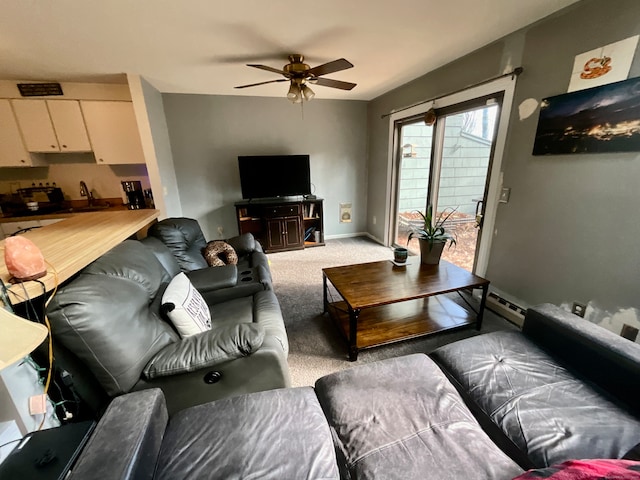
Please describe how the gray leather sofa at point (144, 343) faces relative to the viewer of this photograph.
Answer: facing to the right of the viewer

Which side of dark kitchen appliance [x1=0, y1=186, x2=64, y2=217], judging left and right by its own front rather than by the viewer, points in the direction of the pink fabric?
front

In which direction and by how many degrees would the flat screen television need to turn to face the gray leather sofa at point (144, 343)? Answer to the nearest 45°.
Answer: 0° — it already faces it

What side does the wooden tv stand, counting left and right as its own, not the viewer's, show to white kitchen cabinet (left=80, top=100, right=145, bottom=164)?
right

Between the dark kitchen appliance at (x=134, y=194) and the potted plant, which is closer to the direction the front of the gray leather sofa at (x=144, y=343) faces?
the potted plant

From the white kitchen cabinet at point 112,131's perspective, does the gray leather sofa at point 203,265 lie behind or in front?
in front

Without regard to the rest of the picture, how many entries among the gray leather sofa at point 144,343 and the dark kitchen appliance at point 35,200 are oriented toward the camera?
1

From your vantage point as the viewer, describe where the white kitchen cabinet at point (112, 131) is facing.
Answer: facing the viewer

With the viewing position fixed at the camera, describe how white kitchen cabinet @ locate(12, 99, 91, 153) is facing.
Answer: facing the viewer

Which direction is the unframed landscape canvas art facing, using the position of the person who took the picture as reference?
facing the viewer and to the left of the viewer

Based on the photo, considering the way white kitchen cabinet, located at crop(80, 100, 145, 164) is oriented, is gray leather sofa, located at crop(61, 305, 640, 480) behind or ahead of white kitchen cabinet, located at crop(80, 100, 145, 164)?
ahead

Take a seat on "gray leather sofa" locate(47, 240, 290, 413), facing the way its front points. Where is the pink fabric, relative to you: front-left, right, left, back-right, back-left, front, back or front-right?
front-right

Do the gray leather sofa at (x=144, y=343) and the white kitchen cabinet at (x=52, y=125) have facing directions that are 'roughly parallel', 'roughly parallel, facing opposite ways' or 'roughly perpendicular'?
roughly perpendicular

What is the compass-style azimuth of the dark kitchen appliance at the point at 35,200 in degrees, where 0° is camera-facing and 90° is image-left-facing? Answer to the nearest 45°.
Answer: approximately 0°
